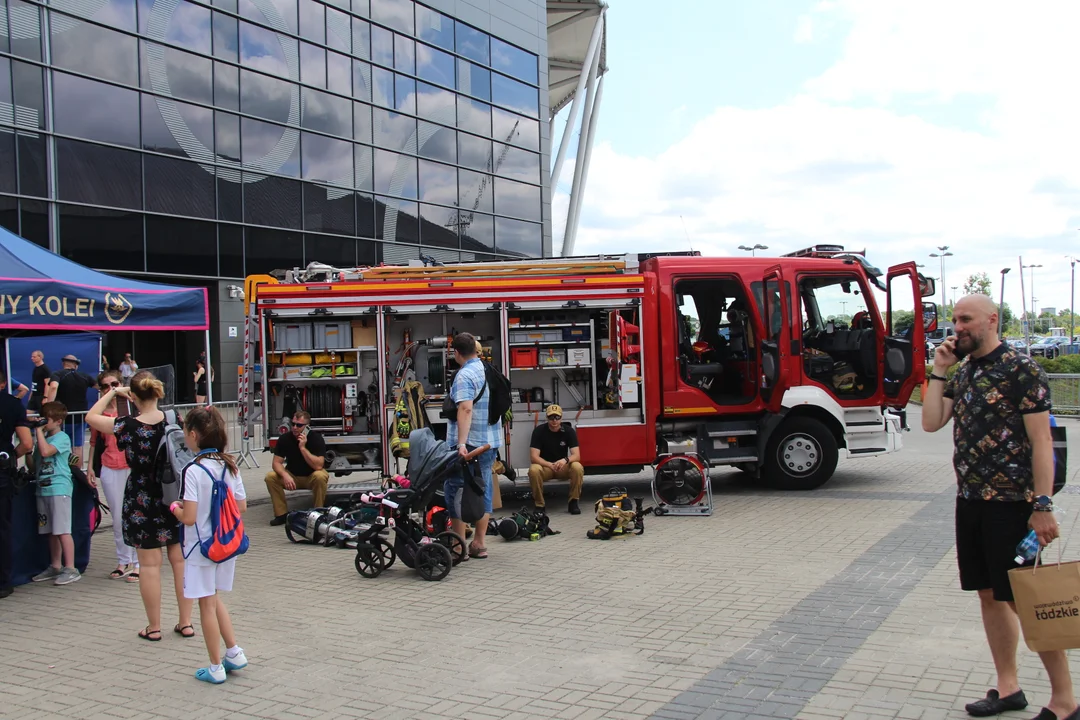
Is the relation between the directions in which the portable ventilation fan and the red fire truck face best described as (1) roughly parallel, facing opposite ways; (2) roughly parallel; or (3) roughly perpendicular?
roughly perpendicular

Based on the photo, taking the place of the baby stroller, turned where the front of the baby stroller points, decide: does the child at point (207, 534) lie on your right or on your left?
on your left

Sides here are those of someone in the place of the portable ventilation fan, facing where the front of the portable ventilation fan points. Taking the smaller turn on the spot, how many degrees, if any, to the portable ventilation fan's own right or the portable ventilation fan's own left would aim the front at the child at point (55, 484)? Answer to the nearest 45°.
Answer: approximately 45° to the portable ventilation fan's own right

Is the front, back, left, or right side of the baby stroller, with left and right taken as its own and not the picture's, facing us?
left

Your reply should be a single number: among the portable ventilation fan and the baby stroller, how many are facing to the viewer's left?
1

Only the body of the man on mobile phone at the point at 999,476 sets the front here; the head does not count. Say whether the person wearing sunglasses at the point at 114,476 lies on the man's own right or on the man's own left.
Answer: on the man's own right

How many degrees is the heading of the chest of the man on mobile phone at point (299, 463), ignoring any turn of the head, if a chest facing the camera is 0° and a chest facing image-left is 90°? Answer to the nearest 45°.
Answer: approximately 0°

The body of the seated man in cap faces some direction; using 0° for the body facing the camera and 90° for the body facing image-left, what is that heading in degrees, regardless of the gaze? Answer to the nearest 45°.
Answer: approximately 0°

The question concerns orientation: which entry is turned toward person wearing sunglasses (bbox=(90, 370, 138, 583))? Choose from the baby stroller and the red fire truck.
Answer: the baby stroller

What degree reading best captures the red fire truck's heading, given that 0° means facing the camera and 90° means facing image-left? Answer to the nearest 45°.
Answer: approximately 270°

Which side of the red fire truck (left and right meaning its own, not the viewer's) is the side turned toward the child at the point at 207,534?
right
